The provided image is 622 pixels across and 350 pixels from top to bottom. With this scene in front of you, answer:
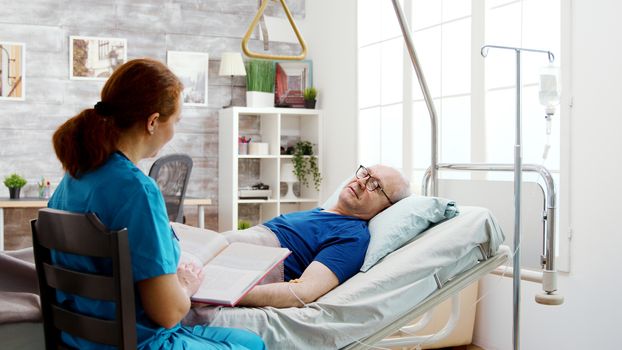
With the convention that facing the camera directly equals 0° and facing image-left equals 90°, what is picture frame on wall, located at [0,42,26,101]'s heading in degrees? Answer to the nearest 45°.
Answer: approximately 0°

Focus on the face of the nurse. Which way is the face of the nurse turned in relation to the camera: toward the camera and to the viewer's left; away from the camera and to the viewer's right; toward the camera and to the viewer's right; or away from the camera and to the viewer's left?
away from the camera and to the viewer's right

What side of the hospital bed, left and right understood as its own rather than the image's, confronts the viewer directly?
left

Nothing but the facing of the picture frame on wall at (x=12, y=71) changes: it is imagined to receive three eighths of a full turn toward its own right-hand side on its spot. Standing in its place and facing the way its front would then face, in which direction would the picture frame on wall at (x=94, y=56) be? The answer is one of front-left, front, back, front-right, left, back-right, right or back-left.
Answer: back-right

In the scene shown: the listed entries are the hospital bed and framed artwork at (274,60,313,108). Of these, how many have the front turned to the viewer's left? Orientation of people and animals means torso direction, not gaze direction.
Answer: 1

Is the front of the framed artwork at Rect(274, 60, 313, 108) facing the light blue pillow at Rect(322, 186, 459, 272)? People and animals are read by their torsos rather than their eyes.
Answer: yes

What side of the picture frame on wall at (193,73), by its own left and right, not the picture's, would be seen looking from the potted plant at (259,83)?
left

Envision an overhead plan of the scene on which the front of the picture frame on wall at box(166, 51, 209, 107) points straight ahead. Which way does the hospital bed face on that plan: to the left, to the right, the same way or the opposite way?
to the right

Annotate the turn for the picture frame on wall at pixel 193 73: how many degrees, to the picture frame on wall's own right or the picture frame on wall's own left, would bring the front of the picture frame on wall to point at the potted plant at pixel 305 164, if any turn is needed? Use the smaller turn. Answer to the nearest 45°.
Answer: approximately 90° to the picture frame on wall's own left

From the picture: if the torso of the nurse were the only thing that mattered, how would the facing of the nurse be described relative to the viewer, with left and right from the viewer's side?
facing away from the viewer and to the right of the viewer

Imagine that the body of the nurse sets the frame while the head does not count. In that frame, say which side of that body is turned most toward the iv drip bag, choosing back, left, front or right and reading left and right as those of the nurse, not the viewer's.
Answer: front
